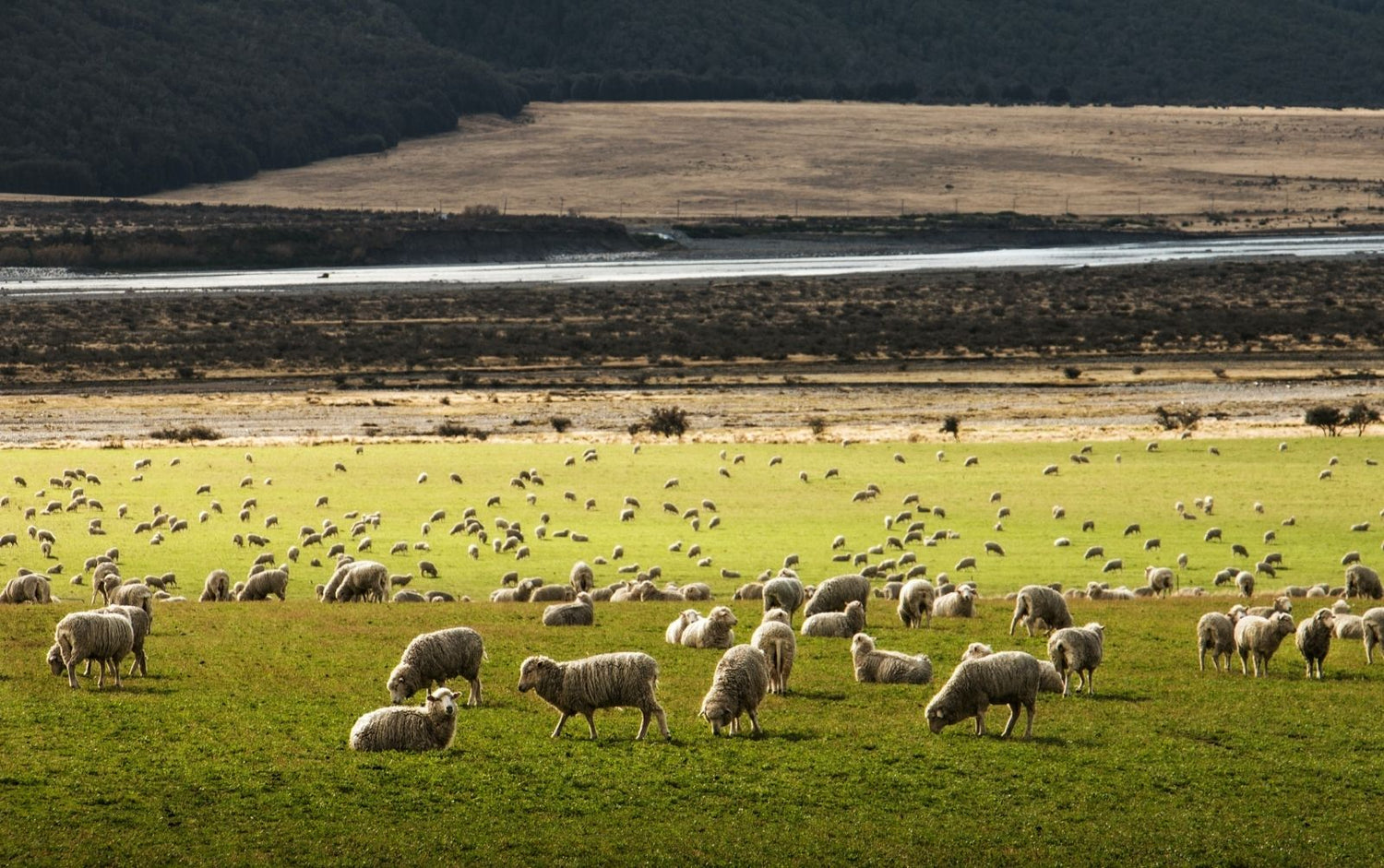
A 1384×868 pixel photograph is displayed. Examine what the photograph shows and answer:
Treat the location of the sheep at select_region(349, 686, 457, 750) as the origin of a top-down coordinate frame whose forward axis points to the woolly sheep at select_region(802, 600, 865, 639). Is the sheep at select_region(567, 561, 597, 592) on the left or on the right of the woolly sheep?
left

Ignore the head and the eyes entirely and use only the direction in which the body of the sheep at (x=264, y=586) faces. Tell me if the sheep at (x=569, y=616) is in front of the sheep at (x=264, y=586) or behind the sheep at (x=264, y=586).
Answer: behind

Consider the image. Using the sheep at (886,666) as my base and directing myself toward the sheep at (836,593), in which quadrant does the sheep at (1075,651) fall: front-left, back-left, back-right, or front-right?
back-right

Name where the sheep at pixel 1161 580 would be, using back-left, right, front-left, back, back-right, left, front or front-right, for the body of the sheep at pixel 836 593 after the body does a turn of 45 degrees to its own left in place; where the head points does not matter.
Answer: back

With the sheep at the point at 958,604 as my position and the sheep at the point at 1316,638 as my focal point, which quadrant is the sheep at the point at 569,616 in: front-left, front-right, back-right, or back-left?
back-right

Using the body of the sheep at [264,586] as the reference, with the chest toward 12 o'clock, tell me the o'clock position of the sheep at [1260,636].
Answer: the sheep at [1260,636] is roughly at 7 o'clock from the sheep at [264,586].

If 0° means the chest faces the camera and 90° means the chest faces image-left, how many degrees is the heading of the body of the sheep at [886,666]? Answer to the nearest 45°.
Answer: approximately 90°

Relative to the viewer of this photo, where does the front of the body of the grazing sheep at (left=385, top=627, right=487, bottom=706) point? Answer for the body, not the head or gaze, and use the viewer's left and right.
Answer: facing to the left of the viewer

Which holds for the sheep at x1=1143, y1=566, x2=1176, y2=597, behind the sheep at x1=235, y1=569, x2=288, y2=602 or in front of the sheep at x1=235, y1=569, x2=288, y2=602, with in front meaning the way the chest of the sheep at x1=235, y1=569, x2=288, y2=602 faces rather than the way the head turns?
behind

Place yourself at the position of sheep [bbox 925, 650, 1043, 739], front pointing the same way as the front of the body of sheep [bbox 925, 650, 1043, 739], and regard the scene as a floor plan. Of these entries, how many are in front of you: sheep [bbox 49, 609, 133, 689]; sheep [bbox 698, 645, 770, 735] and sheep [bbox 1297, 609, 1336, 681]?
2

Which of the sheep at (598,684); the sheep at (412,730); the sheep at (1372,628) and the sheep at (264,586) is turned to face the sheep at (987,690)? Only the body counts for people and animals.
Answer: the sheep at (412,730)

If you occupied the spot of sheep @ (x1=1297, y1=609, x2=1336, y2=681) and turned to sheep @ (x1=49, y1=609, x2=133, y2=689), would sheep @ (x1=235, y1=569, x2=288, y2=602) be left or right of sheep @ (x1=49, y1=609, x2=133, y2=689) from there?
right

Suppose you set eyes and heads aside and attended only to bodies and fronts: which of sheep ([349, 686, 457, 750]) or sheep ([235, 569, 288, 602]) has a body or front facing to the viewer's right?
sheep ([349, 686, 457, 750])
